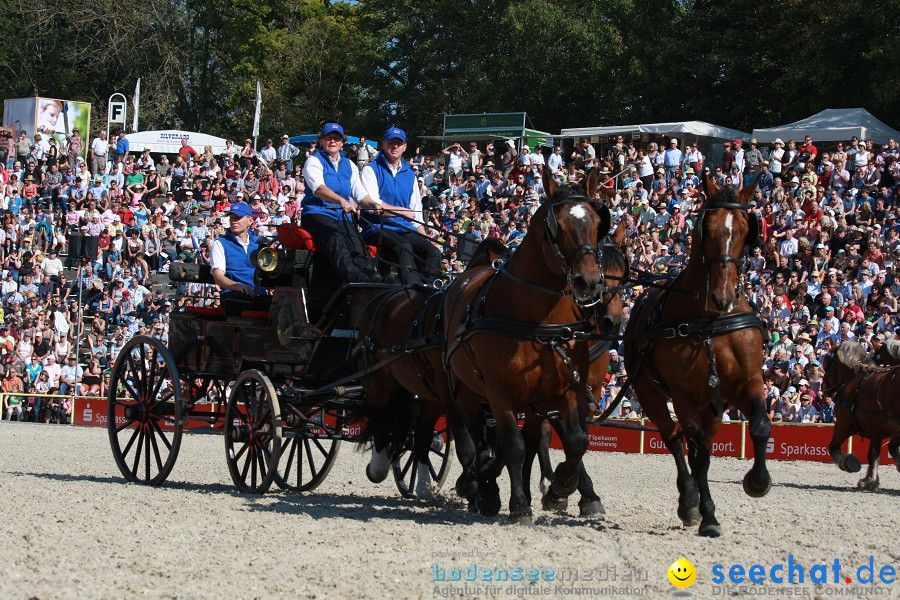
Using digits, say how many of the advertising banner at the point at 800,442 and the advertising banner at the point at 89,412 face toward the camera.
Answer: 2

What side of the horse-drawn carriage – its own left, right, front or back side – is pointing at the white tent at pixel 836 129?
left

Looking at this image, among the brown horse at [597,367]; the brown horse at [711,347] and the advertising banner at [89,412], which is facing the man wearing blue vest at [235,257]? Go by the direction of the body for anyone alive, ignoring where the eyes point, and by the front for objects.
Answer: the advertising banner

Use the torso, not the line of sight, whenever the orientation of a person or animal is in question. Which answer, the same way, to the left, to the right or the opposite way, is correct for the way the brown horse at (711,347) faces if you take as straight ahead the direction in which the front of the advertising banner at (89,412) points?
the same way

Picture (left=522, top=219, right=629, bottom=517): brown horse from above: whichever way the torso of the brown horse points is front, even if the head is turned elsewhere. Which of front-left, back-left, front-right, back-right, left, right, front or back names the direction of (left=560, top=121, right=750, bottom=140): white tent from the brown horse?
back-left

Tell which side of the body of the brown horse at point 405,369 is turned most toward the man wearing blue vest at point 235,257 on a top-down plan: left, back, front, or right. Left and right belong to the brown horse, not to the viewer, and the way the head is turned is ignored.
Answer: back

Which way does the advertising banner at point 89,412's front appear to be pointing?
toward the camera

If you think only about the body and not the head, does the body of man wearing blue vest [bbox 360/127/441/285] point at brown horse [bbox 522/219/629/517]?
yes

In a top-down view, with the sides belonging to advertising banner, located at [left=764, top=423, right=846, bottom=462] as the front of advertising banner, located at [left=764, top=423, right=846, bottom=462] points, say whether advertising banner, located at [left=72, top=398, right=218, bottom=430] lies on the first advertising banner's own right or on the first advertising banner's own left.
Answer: on the first advertising banner's own right

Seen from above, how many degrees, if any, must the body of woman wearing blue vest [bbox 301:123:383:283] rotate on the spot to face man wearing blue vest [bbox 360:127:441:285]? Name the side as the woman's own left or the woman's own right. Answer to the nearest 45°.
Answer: approximately 90° to the woman's own left

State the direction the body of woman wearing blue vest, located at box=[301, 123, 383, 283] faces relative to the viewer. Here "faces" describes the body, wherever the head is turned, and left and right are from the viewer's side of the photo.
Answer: facing the viewer and to the right of the viewer

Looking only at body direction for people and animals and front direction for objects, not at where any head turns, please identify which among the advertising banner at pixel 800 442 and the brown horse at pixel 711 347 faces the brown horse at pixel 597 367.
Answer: the advertising banner

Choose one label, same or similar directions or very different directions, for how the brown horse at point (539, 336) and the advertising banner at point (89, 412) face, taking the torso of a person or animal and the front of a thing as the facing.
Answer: same or similar directions

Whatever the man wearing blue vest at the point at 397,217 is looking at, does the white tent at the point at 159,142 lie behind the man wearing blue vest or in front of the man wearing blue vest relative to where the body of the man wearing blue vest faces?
behind

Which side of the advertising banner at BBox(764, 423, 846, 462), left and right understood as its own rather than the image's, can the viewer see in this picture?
front
